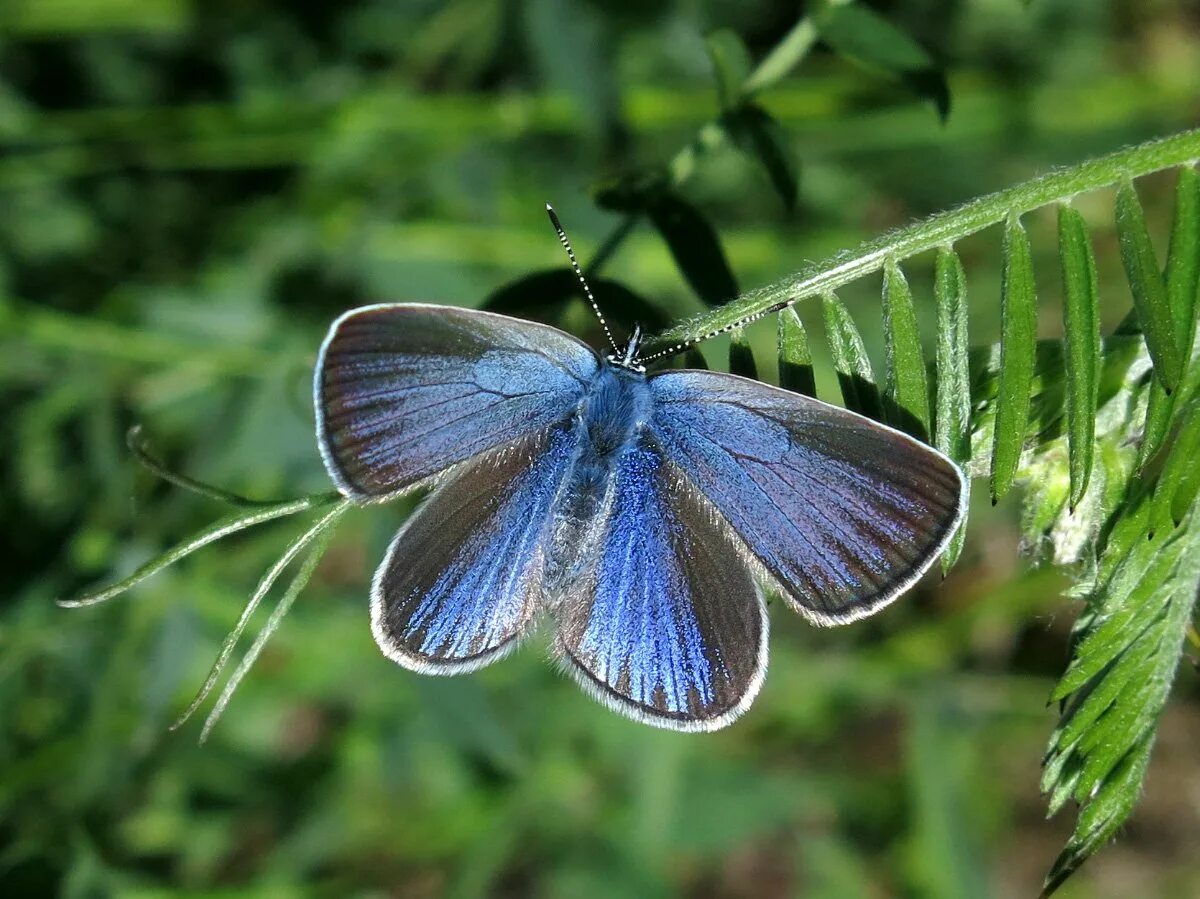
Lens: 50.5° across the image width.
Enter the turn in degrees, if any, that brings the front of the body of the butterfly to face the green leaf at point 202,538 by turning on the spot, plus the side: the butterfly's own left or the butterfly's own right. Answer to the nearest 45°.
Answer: approximately 135° to the butterfly's own left

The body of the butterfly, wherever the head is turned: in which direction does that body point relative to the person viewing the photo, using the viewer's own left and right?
facing away from the viewer

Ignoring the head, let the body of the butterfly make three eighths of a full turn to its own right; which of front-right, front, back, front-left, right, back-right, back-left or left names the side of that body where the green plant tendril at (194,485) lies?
right
